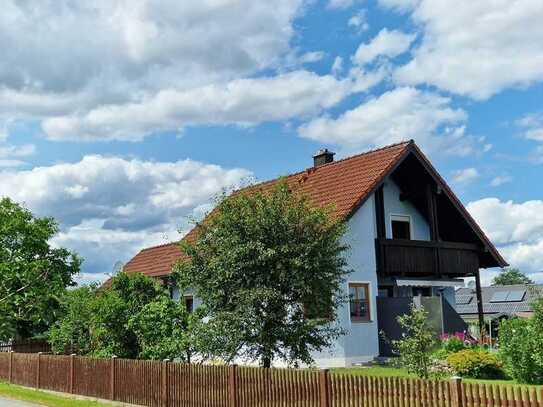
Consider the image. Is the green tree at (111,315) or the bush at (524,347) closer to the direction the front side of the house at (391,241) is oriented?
the bush

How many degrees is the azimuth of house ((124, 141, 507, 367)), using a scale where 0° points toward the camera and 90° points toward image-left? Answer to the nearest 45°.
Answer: approximately 315°

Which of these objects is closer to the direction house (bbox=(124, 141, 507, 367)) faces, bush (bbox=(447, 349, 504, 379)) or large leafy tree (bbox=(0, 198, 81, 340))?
the bush

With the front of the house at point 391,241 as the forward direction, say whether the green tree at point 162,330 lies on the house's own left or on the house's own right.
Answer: on the house's own right

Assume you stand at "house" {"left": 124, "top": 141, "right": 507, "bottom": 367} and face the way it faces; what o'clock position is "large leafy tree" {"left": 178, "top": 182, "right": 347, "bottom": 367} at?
The large leafy tree is roughly at 2 o'clock from the house.

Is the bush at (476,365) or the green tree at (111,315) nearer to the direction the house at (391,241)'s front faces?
the bush

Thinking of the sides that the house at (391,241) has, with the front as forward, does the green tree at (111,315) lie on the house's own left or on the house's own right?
on the house's own right
